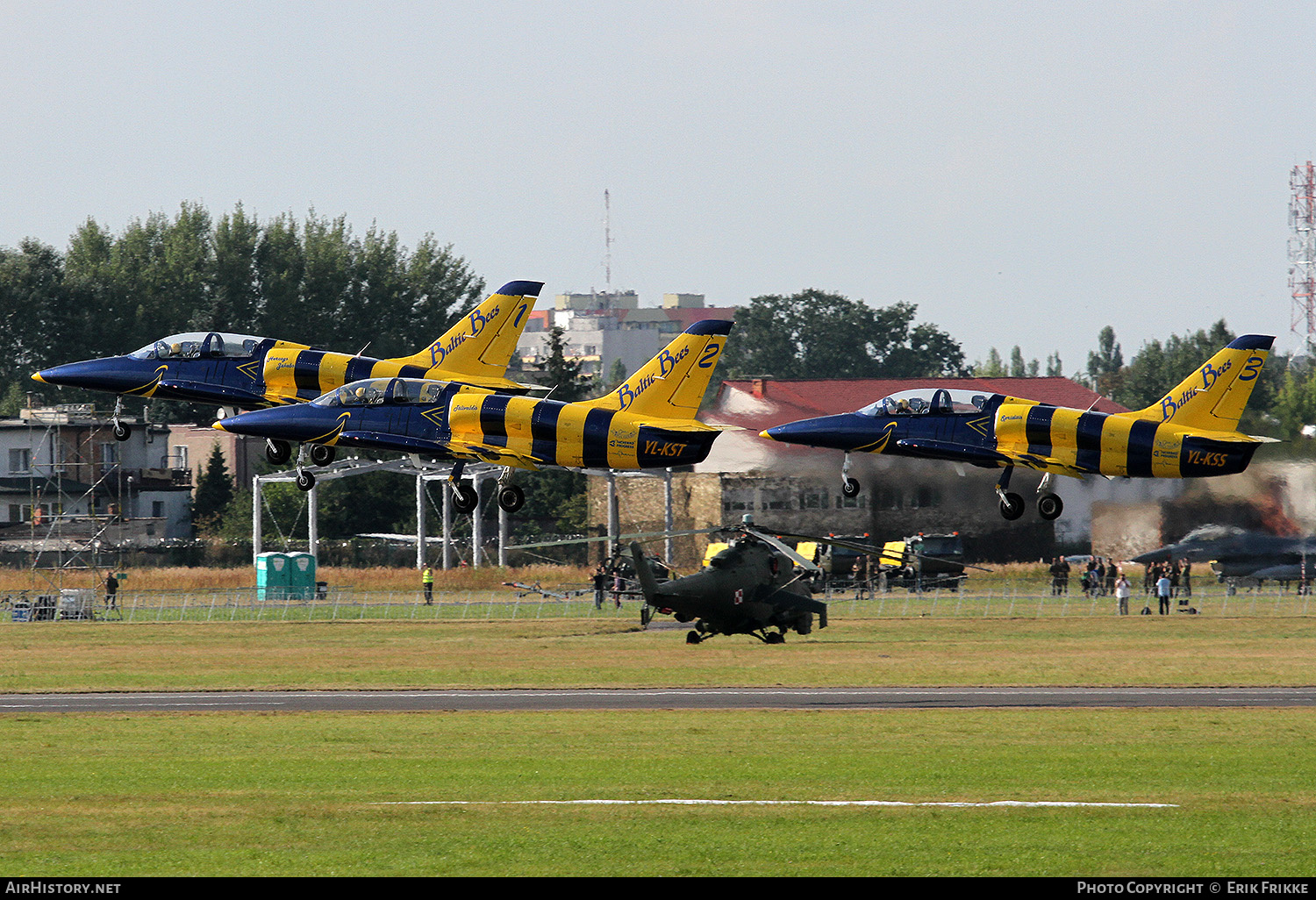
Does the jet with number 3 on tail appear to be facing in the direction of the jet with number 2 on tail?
yes

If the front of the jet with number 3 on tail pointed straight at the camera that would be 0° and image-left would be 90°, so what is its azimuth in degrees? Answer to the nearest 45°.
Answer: approximately 90°
